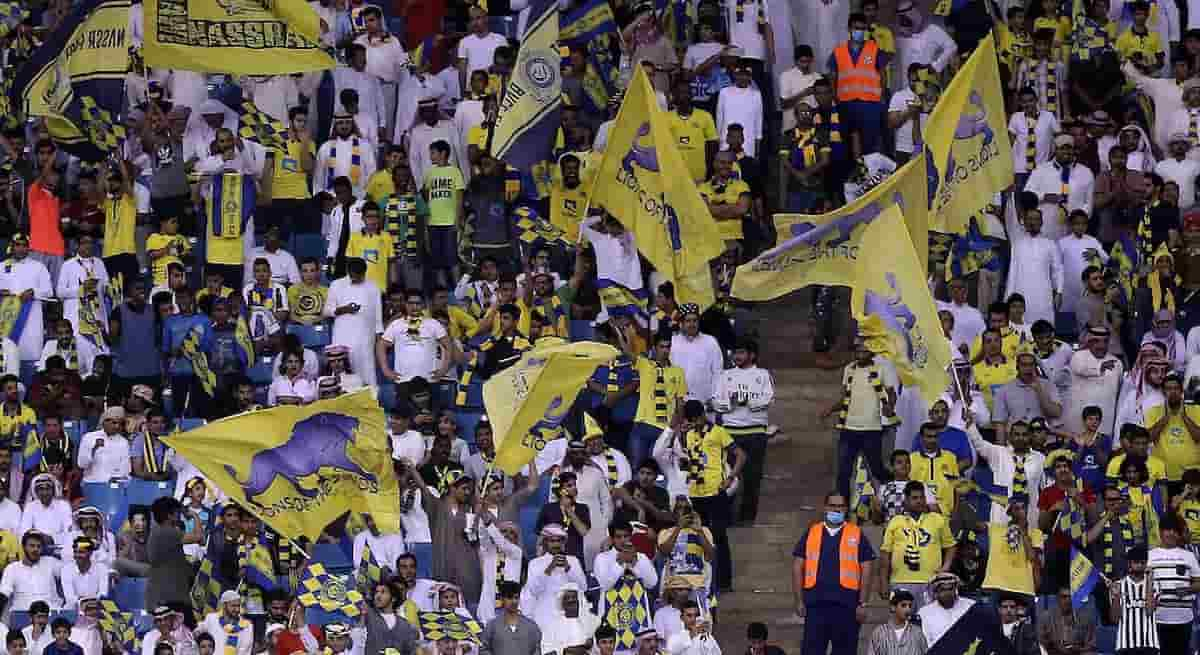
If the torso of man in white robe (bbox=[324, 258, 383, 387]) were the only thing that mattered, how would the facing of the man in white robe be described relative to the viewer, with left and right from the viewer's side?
facing the viewer

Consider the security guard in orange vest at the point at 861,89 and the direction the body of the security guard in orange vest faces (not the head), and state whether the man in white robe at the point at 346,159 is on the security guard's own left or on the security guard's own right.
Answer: on the security guard's own right

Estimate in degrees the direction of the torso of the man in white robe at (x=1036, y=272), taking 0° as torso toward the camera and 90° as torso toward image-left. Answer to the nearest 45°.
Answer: approximately 0°

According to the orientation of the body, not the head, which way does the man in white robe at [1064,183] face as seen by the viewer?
toward the camera

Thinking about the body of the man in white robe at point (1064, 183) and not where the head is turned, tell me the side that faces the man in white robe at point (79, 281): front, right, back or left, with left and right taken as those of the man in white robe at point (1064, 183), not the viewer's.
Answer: right

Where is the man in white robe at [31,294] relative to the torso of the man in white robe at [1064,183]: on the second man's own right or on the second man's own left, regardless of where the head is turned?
on the second man's own right

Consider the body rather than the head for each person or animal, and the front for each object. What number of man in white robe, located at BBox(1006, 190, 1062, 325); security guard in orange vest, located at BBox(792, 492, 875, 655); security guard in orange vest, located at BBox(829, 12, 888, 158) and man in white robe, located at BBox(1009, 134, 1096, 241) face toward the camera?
4
